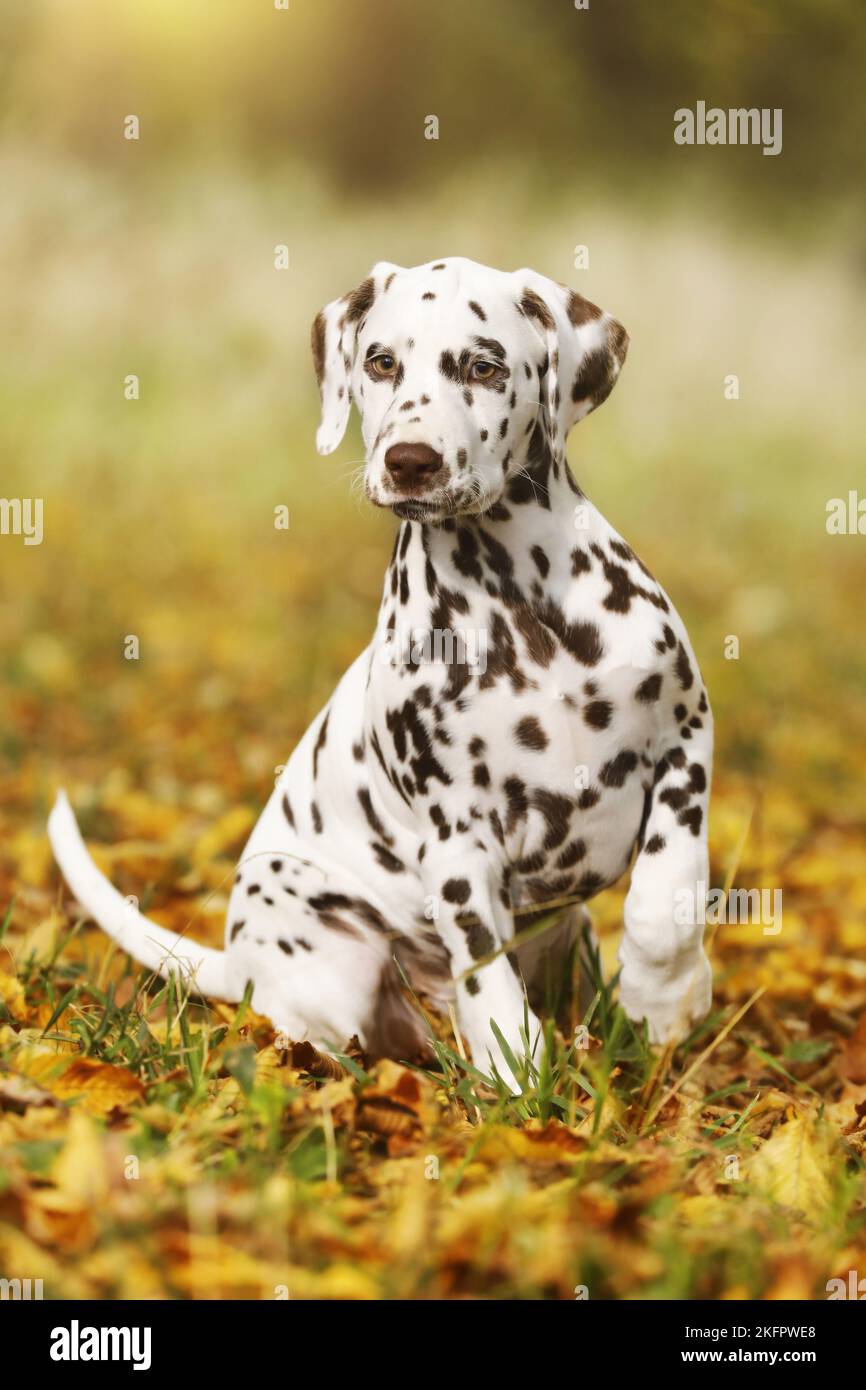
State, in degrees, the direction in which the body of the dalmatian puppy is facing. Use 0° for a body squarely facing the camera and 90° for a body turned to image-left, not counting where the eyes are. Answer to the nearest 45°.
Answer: approximately 315°
